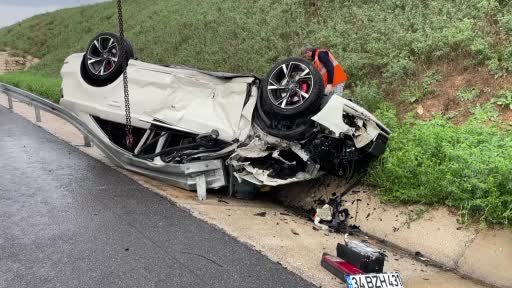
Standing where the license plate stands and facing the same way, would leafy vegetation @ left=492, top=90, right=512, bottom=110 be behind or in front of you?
behind

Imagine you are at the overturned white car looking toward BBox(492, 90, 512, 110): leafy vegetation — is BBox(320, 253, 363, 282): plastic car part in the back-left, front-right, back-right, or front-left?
front-right

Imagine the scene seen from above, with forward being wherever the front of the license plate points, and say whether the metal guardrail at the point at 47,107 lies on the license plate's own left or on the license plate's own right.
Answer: on the license plate's own right

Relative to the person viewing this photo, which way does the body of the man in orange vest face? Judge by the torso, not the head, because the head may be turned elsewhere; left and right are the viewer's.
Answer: facing to the left of the viewer

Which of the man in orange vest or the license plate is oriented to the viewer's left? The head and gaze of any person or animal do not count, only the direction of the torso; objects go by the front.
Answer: the man in orange vest

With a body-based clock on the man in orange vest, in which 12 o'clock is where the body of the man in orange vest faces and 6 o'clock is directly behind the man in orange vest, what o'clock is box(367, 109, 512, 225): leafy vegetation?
The leafy vegetation is roughly at 7 o'clock from the man in orange vest.

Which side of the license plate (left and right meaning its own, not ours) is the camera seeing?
front

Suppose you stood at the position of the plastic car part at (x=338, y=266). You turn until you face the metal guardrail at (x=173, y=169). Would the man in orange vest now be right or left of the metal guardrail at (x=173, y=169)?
right
